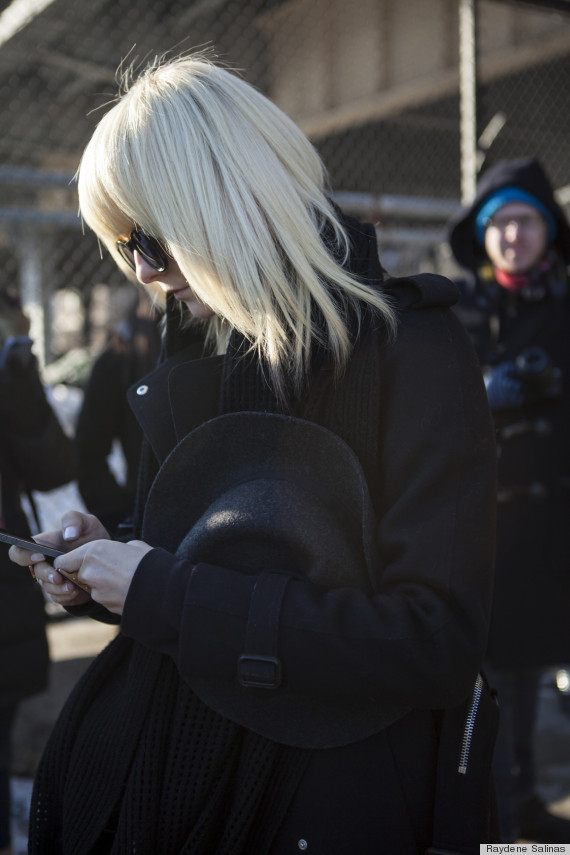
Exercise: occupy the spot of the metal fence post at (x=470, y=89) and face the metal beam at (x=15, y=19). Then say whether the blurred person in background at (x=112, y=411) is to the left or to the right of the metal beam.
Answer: left

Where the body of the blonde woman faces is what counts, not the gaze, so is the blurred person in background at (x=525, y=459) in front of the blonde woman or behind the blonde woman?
behind

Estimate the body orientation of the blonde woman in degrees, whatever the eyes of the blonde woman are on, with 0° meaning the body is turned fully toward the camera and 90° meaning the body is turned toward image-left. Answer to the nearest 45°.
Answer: approximately 45°
